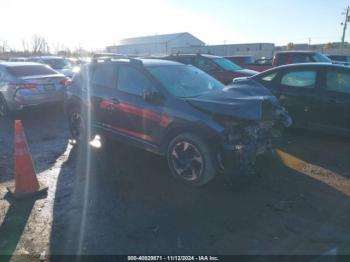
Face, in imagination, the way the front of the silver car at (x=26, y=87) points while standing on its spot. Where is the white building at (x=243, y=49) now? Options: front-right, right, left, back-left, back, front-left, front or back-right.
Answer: right

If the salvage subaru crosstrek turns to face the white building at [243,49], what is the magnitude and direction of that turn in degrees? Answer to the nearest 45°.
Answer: approximately 135° to its left

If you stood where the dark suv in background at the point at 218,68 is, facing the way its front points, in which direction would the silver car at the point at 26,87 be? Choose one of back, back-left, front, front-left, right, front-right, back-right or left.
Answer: right

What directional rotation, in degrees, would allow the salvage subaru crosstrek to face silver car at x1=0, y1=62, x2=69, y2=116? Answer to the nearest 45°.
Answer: approximately 180°

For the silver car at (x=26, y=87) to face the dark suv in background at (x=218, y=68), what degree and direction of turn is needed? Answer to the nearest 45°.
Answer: approximately 135° to its right

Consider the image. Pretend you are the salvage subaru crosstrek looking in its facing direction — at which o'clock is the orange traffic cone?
The orange traffic cone is roughly at 4 o'clock from the salvage subaru crosstrek.

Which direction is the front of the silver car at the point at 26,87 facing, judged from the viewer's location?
facing away from the viewer and to the left of the viewer

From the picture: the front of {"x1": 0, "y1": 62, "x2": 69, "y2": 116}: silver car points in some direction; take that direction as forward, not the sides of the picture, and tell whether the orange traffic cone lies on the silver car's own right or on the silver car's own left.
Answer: on the silver car's own left

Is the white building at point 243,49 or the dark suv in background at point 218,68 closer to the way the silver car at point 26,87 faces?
the white building

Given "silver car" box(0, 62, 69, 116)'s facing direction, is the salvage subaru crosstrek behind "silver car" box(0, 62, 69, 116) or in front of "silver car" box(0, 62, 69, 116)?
behind

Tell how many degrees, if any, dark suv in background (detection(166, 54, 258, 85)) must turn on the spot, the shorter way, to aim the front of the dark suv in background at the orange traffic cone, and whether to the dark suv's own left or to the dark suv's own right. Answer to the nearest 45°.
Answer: approximately 45° to the dark suv's own right

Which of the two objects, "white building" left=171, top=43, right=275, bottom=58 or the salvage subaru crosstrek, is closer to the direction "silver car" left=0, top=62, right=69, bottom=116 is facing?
the white building

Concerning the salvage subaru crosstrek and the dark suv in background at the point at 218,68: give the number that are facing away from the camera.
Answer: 0
